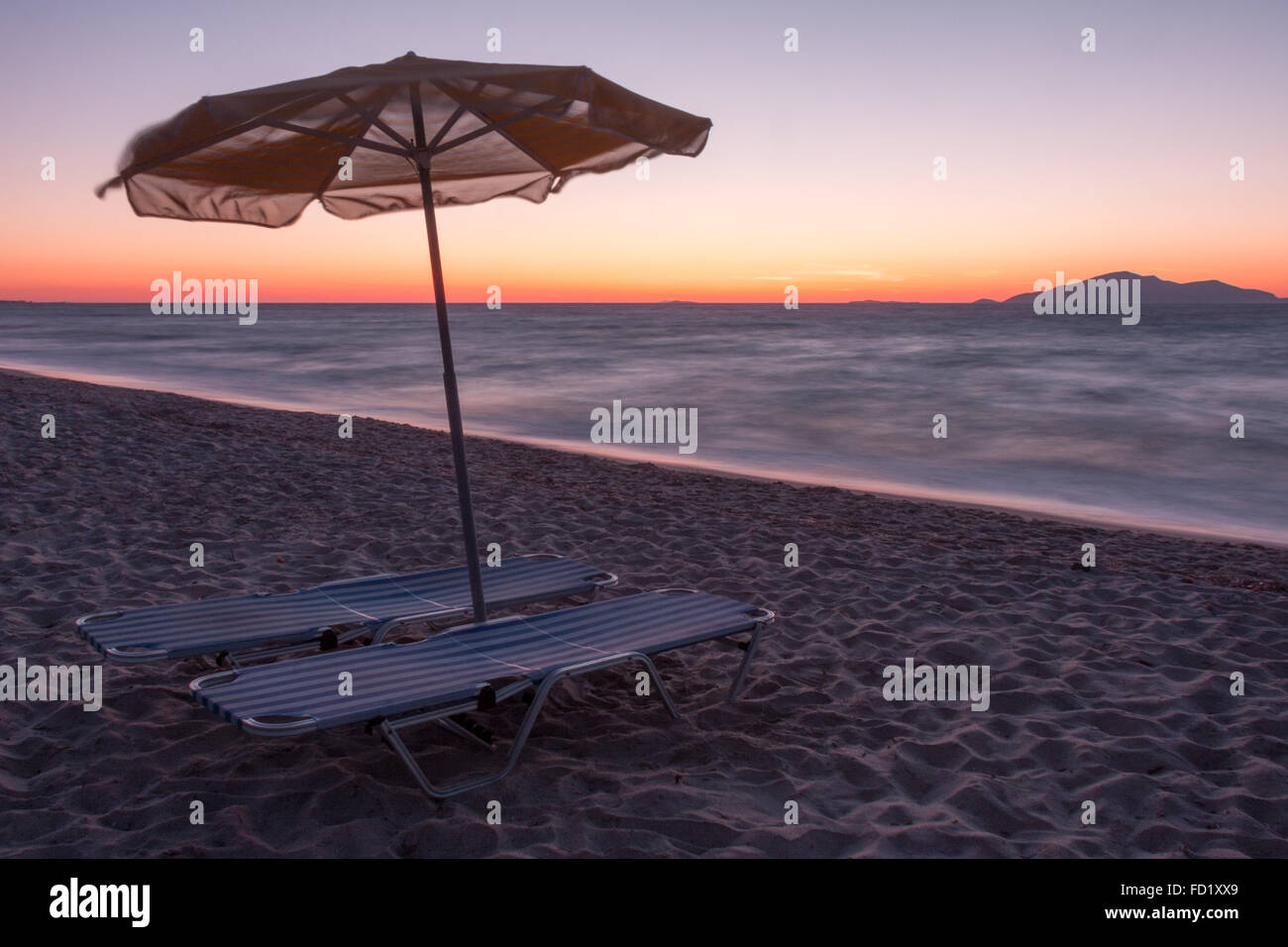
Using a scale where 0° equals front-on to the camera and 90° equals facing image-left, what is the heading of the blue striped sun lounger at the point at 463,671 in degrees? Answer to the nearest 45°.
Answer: approximately 225°
